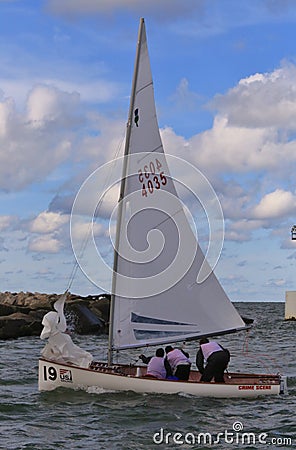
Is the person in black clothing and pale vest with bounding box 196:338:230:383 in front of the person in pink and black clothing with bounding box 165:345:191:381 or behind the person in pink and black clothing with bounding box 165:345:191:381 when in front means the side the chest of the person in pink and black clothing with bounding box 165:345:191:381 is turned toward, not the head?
behind

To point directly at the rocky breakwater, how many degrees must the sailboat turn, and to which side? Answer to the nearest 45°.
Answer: approximately 90° to its right

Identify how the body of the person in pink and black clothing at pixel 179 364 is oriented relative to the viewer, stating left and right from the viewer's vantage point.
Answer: facing away from the viewer and to the left of the viewer

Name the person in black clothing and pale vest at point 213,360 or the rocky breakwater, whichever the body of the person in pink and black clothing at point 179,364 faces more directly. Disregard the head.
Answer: the rocky breakwater

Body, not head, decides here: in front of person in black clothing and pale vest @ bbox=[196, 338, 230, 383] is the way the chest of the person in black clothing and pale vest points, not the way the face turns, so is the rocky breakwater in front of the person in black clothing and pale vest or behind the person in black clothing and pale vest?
in front

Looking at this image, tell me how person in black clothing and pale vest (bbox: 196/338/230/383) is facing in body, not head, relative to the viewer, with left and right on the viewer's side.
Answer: facing away from the viewer and to the left of the viewer

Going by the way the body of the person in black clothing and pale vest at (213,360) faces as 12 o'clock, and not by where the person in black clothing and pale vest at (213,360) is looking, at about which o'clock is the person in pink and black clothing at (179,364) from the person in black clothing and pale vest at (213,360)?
the person in pink and black clothing at (179,364) is roughly at 11 o'clock from the person in black clothing and pale vest at (213,360).

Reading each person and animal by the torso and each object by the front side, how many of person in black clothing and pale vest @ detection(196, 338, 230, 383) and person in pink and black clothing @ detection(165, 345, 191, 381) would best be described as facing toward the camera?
0

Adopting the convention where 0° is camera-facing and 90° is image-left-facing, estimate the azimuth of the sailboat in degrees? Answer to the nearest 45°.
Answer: approximately 90°

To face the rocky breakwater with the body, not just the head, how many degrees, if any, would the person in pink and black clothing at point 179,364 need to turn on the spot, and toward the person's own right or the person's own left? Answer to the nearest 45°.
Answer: approximately 45° to the person's own right
